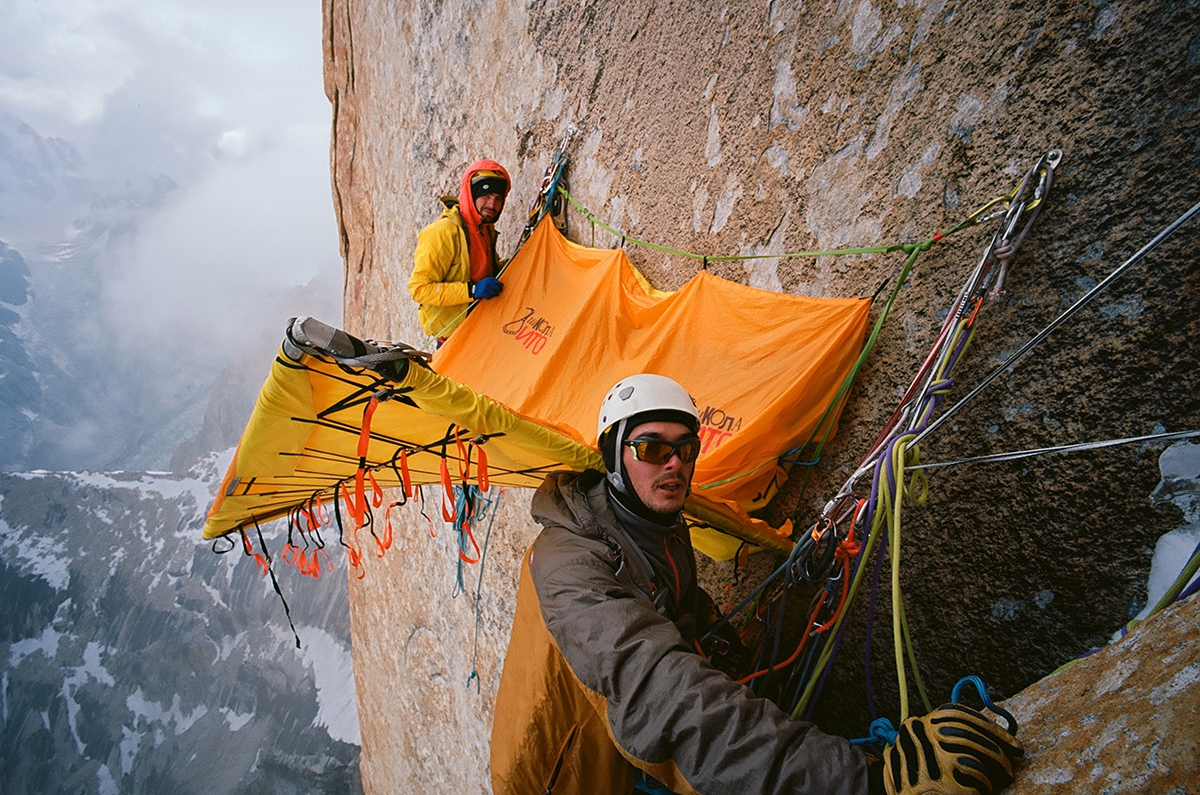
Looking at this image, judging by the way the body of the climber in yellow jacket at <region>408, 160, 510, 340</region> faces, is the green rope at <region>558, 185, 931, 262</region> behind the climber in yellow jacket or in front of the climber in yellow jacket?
in front

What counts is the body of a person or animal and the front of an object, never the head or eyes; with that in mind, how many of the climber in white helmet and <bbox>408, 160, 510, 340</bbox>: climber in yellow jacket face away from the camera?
0

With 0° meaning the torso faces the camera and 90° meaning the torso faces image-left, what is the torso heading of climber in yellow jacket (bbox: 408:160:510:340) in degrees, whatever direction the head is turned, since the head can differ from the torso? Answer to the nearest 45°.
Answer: approximately 315°
